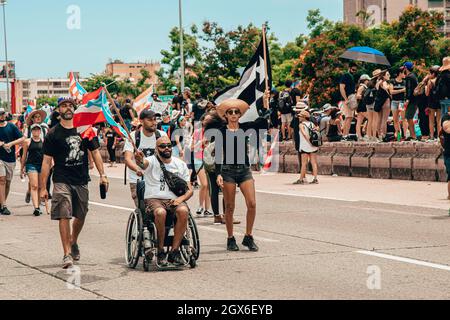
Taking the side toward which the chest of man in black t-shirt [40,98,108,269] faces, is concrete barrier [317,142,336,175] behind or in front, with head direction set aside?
behind

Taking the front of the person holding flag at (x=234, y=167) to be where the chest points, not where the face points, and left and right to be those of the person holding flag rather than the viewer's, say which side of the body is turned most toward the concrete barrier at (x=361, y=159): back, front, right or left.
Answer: back

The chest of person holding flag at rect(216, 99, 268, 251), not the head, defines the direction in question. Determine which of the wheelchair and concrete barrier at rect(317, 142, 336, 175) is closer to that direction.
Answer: the wheelchair

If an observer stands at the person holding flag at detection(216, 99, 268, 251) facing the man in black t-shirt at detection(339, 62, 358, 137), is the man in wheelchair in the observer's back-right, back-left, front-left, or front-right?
back-left

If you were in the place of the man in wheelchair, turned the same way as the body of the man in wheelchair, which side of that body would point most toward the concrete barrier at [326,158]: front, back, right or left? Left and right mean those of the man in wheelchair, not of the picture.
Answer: back

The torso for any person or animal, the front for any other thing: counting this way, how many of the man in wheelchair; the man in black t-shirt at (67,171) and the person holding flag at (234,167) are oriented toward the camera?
3

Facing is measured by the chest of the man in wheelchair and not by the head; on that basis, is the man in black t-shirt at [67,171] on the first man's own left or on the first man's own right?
on the first man's own right

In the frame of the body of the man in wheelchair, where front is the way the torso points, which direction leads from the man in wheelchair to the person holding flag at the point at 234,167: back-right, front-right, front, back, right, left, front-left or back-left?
back-left

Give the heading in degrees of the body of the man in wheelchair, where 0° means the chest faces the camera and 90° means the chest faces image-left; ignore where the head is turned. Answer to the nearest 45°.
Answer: approximately 0°

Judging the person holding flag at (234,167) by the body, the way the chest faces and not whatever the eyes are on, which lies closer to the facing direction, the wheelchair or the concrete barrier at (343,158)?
the wheelchair

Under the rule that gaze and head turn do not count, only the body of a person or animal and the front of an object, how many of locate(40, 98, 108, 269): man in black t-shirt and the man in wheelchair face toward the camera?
2
